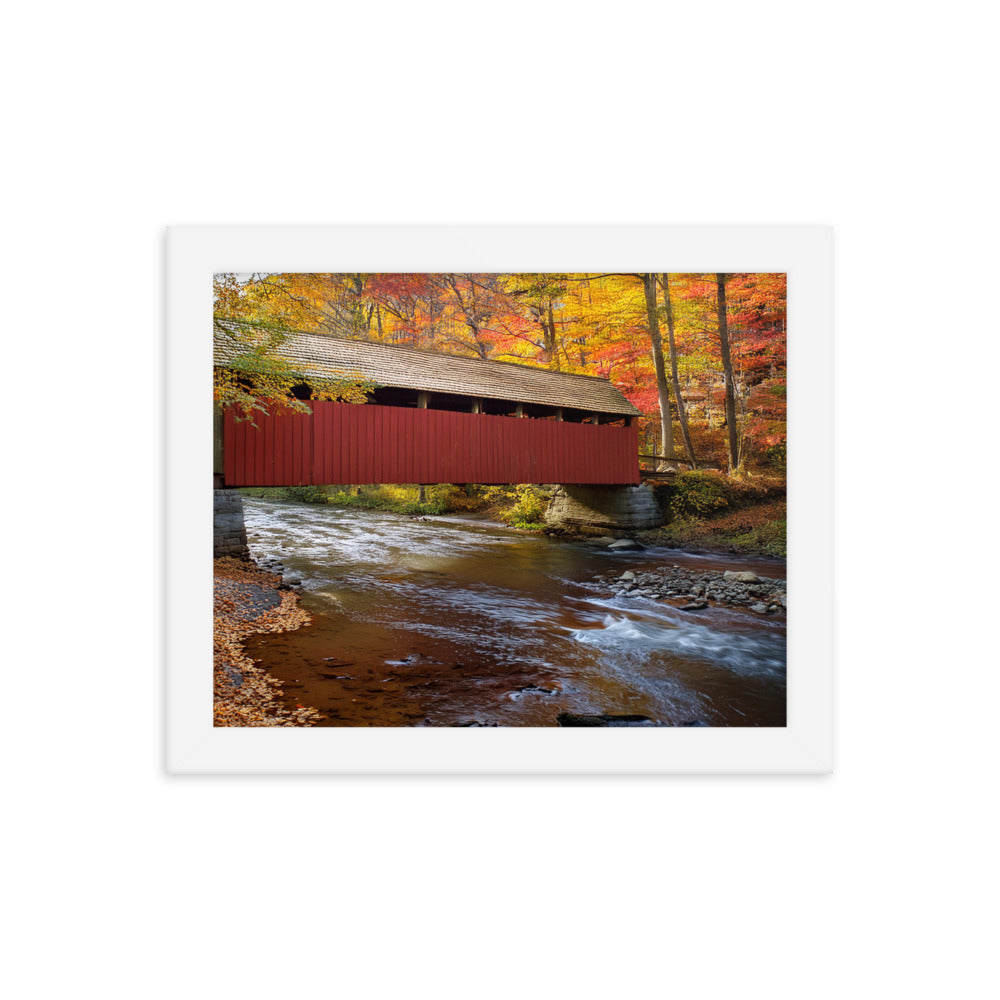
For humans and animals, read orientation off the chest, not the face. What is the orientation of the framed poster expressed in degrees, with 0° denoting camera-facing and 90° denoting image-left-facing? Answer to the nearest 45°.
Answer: approximately 0°
